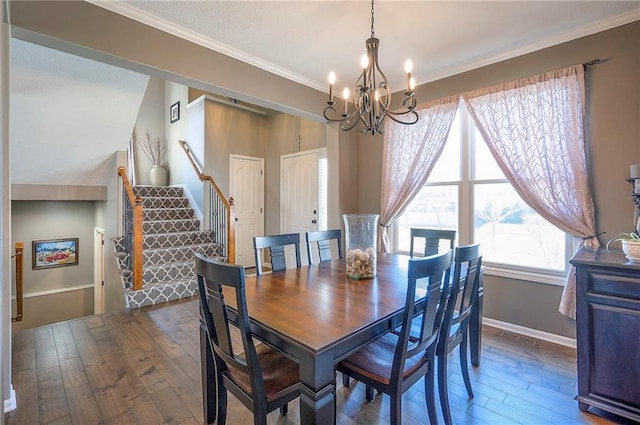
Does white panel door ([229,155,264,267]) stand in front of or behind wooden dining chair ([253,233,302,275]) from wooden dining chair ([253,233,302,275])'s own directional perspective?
behind

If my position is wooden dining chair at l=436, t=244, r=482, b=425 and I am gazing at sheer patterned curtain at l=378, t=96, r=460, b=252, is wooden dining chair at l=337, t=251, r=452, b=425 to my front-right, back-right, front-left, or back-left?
back-left

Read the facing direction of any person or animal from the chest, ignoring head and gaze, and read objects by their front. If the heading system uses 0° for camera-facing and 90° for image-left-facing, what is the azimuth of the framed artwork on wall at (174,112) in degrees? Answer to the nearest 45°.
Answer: approximately 45°

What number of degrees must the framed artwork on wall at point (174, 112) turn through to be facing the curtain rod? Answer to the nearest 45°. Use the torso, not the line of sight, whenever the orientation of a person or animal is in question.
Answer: approximately 90° to its left

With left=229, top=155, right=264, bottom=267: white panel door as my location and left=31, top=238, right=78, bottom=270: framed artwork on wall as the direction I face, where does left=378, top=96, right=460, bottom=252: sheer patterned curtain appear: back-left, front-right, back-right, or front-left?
back-left

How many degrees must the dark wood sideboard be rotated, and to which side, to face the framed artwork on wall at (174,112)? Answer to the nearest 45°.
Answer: approximately 45° to its right

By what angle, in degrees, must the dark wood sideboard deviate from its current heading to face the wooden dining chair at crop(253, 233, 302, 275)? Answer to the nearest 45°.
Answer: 0° — it already faces it
